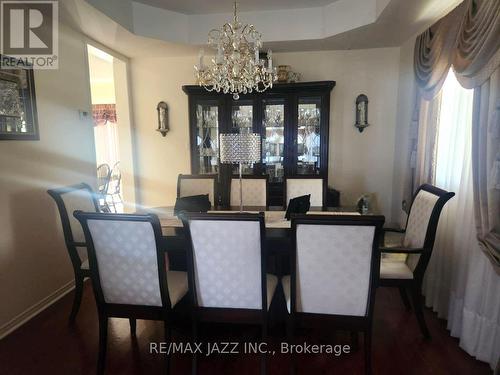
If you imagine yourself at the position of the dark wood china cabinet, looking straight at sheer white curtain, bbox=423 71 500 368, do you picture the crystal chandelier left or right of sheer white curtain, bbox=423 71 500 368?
right

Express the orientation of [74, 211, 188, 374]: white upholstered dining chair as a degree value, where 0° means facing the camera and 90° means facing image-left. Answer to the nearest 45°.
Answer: approximately 225°

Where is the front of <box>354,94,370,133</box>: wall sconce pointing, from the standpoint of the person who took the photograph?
facing the viewer

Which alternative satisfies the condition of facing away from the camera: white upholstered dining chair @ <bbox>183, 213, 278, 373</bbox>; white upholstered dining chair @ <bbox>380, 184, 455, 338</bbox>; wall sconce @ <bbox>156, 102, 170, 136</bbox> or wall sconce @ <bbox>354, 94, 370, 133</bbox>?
white upholstered dining chair @ <bbox>183, 213, 278, 373</bbox>

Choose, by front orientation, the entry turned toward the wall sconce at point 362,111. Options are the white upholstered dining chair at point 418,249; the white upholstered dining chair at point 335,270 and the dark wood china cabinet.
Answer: the white upholstered dining chair at point 335,270

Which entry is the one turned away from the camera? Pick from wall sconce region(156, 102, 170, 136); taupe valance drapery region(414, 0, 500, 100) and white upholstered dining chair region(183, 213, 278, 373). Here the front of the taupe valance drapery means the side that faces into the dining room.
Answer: the white upholstered dining chair

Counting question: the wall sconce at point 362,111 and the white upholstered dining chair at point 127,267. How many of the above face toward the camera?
1

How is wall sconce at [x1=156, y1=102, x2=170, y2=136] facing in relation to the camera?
toward the camera

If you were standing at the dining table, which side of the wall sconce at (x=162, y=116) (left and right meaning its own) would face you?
front

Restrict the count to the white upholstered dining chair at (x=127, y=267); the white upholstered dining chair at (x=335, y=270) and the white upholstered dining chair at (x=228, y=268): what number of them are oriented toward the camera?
0

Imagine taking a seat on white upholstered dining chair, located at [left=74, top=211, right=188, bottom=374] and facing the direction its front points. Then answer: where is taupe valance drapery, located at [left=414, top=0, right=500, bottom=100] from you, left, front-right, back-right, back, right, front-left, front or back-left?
front-right

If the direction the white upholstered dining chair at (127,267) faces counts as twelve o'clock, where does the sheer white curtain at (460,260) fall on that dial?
The sheer white curtain is roughly at 2 o'clock from the white upholstered dining chair.

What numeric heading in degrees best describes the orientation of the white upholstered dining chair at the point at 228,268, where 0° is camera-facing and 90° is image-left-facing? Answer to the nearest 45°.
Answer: approximately 180°

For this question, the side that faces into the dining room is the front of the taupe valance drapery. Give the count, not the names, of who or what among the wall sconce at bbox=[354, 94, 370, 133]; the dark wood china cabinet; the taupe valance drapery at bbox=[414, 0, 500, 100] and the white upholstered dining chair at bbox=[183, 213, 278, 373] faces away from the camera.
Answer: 1

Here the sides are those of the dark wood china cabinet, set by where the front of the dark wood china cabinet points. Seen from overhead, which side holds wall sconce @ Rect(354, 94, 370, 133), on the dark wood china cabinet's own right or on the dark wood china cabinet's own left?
on the dark wood china cabinet's own left

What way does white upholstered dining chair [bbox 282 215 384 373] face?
away from the camera

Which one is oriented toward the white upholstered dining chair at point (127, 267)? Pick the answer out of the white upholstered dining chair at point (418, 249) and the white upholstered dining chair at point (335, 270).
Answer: the white upholstered dining chair at point (418, 249)

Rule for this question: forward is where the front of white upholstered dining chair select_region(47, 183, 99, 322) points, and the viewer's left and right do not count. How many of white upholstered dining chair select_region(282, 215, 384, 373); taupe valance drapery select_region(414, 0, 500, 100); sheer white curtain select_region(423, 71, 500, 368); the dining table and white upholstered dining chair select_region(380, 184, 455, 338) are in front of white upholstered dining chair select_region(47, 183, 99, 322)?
5

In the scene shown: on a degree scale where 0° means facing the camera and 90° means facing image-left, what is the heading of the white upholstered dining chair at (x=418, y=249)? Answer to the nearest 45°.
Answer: approximately 45°
